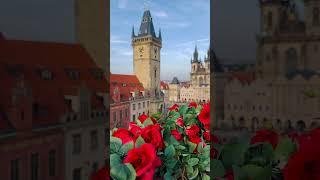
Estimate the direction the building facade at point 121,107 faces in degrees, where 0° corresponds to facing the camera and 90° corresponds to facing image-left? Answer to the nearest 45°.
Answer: approximately 315°
